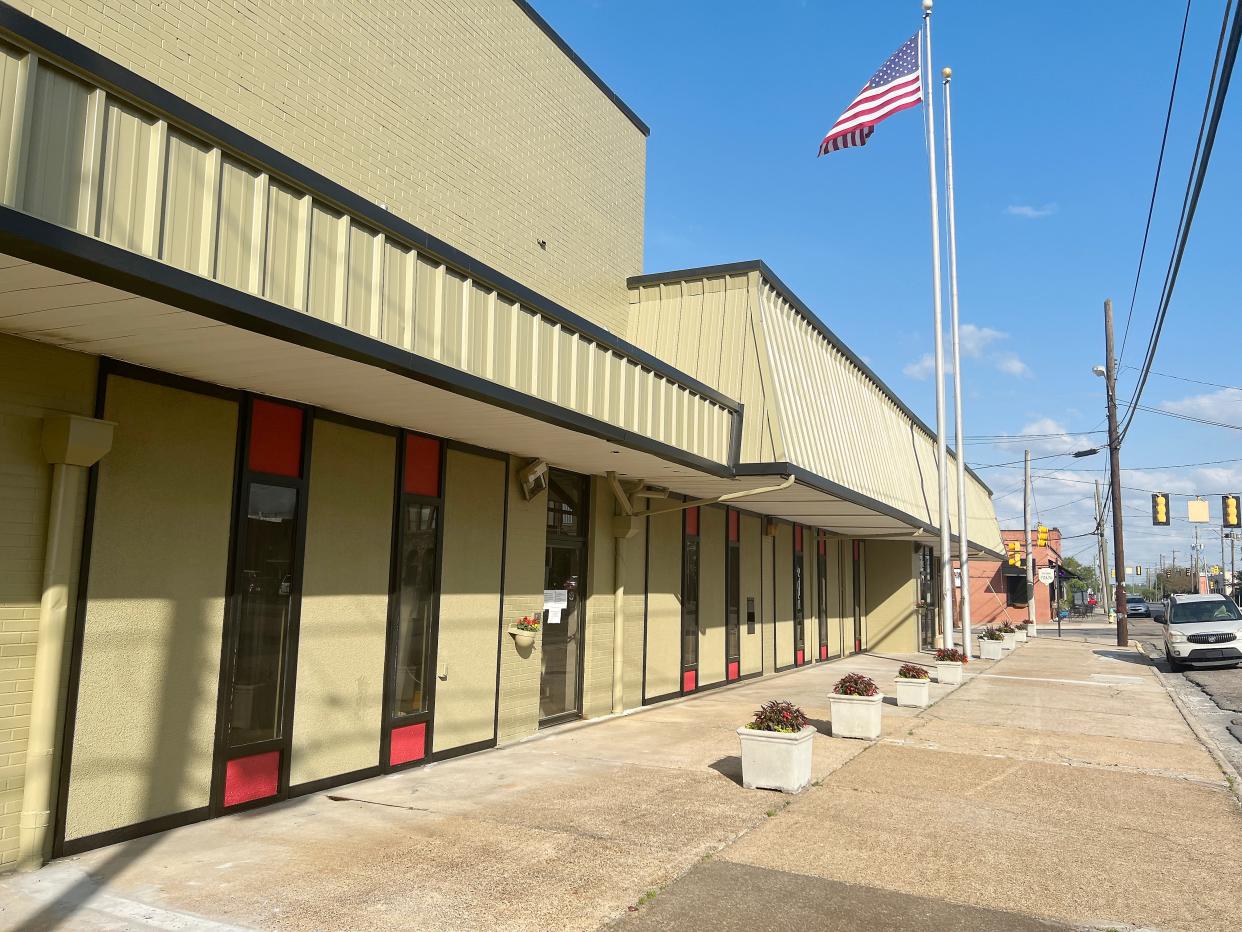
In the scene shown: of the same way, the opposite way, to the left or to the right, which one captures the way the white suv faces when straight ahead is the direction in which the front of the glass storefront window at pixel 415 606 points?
to the right

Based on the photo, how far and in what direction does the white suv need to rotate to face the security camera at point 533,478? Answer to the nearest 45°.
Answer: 0° — it already faces it

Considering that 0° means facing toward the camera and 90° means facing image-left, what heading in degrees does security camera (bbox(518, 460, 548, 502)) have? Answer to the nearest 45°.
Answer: approximately 315°

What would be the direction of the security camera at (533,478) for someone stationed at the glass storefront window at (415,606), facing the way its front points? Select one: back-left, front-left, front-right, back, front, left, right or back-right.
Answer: left

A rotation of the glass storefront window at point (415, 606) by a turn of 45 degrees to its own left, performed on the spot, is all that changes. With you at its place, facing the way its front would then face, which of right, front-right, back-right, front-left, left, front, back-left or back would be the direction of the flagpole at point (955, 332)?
front-left

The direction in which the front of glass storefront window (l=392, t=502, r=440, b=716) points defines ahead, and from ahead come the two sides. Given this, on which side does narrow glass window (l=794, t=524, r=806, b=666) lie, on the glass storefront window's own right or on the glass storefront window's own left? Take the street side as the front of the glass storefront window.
on the glass storefront window's own left

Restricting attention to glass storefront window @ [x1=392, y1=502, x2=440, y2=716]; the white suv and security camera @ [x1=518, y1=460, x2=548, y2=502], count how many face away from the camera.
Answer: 0

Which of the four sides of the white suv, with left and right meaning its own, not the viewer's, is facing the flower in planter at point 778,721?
front

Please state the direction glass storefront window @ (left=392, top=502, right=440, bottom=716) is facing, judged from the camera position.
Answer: facing the viewer and to the right of the viewer

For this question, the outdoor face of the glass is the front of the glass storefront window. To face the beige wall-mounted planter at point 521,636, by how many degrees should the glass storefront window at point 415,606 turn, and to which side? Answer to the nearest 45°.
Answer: approximately 90° to its left

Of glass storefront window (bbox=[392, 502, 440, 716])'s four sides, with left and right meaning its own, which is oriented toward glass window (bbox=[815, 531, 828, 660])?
left

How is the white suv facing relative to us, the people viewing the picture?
facing the viewer

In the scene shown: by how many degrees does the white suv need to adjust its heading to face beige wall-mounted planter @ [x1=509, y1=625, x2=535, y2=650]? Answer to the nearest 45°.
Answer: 0° — it already faces it

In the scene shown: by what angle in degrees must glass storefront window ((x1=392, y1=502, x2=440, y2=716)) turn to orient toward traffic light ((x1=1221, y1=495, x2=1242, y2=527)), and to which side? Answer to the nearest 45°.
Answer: approximately 90° to its left

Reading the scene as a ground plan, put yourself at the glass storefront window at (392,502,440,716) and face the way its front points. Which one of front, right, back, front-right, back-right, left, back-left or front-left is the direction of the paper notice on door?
left
